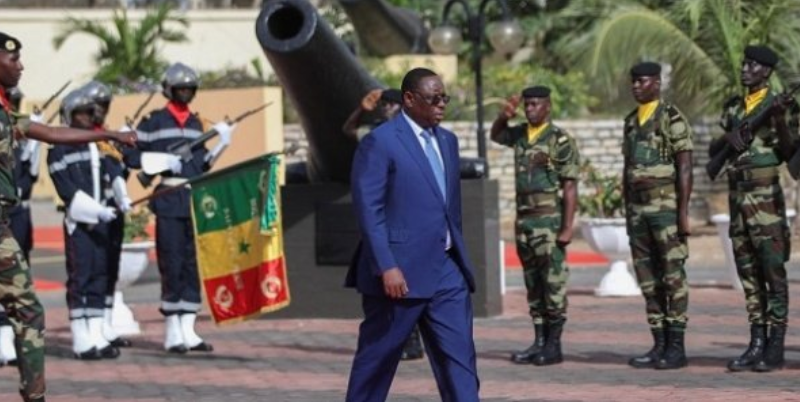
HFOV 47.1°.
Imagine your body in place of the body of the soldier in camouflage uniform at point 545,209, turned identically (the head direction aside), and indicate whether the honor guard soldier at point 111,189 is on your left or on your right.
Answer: on your right

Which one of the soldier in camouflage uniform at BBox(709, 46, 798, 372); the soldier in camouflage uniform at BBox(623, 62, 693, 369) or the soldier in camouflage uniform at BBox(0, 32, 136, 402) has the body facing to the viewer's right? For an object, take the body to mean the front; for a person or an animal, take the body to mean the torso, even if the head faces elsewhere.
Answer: the soldier in camouflage uniform at BBox(0, 32, 136, 402)

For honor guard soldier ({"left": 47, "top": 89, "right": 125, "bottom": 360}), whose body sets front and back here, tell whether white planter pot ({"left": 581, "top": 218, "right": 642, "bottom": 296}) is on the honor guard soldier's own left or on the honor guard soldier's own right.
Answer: on the honor guard soldier's own left

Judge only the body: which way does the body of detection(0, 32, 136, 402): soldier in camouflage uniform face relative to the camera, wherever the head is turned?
to the viewer's right

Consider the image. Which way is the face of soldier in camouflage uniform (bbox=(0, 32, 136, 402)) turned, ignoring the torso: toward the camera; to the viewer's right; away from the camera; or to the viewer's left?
to the viewer's right

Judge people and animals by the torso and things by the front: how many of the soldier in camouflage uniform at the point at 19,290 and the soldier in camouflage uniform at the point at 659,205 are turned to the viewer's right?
1

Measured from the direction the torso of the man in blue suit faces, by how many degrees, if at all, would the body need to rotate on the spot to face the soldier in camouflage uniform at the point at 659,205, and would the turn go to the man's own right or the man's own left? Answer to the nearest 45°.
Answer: approximately 90° to the man's own left

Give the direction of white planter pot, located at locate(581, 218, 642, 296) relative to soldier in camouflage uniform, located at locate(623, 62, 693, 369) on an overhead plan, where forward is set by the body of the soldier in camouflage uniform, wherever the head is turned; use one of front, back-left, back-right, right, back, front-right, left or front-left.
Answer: back-right

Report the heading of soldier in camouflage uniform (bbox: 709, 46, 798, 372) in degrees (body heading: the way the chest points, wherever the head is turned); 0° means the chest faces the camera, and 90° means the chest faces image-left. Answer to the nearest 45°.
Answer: approximately 45°

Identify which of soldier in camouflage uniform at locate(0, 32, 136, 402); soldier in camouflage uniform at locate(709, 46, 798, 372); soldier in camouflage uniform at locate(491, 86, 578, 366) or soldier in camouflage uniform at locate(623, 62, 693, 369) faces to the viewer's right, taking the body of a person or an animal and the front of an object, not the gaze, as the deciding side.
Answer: soldier in camouflage uniform at locate(0, 32, 136, 402)

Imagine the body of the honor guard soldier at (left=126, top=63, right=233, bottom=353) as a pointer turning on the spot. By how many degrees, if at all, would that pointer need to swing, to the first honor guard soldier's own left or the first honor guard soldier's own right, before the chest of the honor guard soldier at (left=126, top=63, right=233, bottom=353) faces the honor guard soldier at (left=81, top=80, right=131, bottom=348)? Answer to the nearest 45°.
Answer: approximately 135° to the first honor guard soldier's own right

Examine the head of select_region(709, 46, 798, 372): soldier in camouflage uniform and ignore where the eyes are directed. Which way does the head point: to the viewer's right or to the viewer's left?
to the viewer's left
